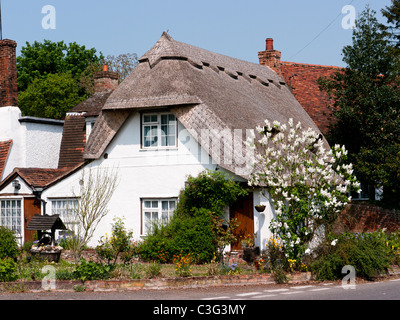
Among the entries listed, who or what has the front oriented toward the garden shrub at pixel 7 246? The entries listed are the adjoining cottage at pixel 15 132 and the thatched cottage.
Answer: the adjoining cottage

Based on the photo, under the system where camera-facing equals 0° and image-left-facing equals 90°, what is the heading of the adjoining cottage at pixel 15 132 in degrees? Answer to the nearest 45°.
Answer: approximately 0°

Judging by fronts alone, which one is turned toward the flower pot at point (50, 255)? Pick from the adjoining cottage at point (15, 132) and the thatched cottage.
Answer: the adjoining cottage

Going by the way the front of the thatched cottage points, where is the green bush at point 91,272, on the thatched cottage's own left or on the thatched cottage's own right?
on the thatched cottage's own right

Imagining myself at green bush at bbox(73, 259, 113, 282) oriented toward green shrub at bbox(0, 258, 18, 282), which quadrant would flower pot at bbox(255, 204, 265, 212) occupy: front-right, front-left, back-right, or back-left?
back-right

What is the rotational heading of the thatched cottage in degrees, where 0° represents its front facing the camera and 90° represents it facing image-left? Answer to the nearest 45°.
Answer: approximately 315°

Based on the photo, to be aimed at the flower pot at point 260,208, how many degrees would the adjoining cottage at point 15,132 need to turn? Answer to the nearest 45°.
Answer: approximately 45° to its left

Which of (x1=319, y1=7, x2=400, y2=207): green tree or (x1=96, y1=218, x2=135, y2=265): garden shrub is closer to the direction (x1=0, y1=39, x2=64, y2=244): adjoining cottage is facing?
the garden shrub
